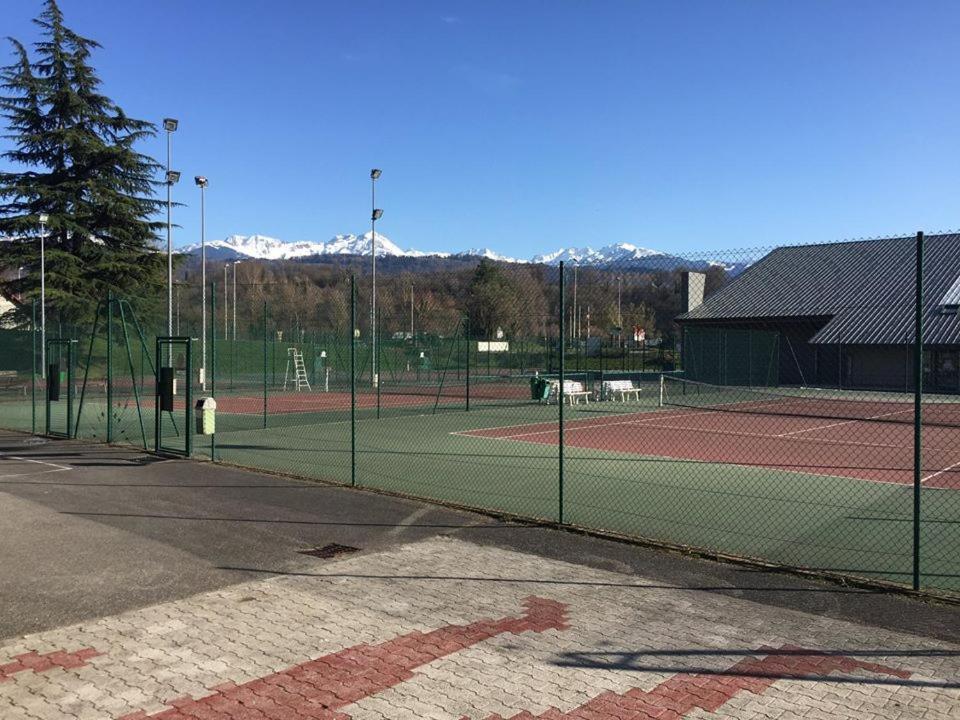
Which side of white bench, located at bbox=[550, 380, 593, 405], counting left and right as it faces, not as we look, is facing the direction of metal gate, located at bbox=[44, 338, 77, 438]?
right

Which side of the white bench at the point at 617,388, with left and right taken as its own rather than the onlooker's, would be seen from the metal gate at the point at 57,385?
right

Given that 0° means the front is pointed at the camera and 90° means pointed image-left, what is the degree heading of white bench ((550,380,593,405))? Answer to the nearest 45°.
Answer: approximately 315°

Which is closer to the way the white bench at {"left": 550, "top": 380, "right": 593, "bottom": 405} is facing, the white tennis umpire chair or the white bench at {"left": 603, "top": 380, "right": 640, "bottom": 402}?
the white bench

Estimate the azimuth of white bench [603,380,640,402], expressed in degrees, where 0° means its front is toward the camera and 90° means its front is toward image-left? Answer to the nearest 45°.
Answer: approximately 315°

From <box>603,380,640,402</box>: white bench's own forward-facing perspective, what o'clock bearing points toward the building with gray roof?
The building with gray roof is roughly at 9 o'clock from the white bench.

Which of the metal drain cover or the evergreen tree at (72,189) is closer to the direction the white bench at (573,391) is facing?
the metal drain cover
